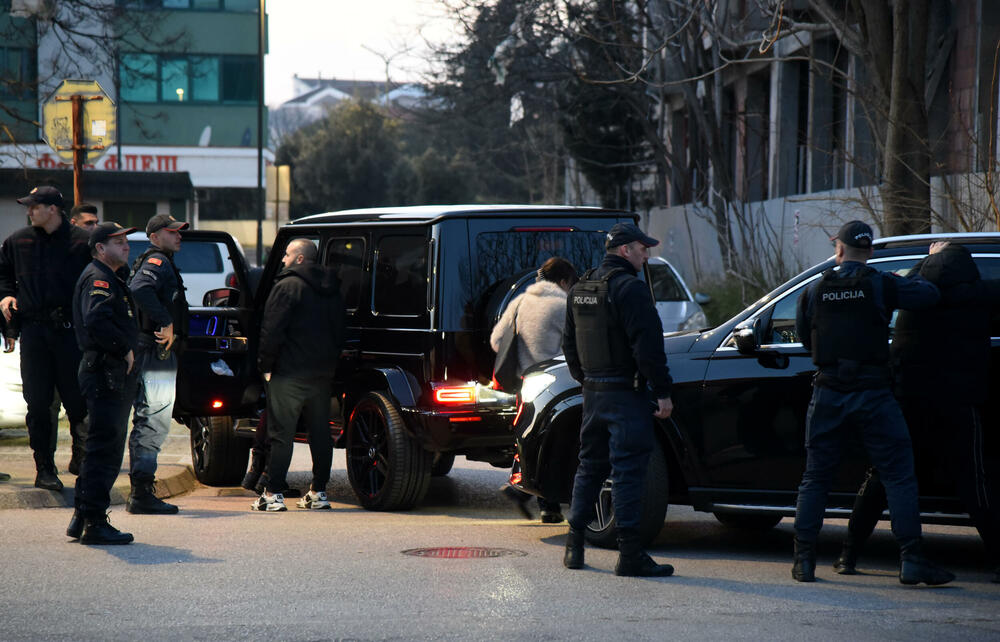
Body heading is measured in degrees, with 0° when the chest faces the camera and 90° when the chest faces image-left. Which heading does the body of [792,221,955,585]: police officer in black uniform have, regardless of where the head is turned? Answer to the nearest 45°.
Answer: approximately 180°

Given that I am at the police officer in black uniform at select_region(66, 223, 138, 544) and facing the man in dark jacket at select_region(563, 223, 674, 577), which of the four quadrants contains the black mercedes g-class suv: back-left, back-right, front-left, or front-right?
front-left

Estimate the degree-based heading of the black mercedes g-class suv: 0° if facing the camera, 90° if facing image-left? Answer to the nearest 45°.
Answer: approximately 135°

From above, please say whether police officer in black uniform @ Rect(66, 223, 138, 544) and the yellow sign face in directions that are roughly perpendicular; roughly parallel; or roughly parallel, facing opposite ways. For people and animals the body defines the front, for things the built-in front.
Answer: roughly perpendicular

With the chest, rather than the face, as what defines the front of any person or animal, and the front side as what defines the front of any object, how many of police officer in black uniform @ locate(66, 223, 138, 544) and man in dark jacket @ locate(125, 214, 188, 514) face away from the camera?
0

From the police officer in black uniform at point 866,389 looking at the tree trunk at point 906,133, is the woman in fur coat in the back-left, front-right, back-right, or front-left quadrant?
front-left

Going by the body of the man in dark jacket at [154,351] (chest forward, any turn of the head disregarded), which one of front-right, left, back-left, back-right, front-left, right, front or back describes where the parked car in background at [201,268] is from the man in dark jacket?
left

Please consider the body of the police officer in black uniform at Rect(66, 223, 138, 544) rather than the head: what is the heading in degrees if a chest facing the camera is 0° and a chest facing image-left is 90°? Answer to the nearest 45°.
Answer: approximately 270°

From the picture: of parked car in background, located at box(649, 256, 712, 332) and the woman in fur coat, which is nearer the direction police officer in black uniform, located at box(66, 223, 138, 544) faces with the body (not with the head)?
the woman in fur coat

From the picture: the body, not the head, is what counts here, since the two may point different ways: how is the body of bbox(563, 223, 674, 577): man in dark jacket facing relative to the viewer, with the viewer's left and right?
facing away from the viewer and to the right of the viewer

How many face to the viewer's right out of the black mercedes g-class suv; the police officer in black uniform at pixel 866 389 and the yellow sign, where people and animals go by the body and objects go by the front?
0
